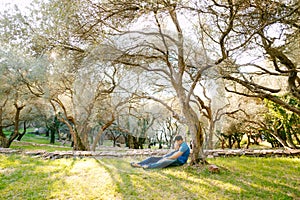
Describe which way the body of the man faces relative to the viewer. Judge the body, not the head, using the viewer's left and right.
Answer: facing to the left of the viewer
